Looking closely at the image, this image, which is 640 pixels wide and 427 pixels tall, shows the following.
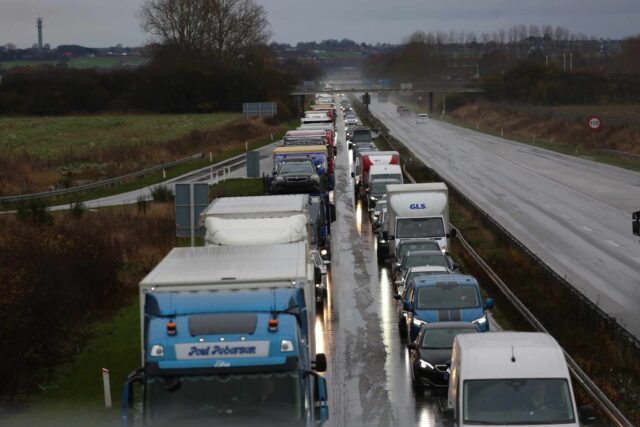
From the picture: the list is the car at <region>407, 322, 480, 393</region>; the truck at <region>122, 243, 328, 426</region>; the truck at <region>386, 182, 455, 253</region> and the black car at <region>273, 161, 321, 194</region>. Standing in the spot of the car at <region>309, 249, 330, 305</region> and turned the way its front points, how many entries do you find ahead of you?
2

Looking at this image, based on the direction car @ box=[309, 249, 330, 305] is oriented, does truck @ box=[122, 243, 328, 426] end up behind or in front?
in front

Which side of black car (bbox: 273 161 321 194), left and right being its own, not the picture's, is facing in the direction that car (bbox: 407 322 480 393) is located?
front

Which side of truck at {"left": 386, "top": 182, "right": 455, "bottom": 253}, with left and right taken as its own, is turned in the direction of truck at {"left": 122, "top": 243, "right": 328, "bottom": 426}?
front

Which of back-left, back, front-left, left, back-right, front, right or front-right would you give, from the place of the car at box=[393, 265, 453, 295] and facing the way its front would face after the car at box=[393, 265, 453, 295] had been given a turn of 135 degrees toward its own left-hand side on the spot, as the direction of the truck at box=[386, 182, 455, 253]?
front-left

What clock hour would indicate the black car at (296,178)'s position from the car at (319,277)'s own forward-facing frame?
The black car is roughly at 6 o'clock from the car.

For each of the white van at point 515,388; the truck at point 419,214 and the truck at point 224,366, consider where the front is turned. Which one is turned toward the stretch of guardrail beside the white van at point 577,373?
the truck at point 419,214

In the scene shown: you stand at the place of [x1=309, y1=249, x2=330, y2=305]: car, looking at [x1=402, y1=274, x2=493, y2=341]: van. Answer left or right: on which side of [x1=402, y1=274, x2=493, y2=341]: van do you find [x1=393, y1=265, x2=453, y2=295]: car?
left

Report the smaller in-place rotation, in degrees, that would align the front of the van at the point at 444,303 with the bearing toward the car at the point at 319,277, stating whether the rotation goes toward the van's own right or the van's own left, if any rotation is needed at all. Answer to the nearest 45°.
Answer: approximately 135° to the van's own right
